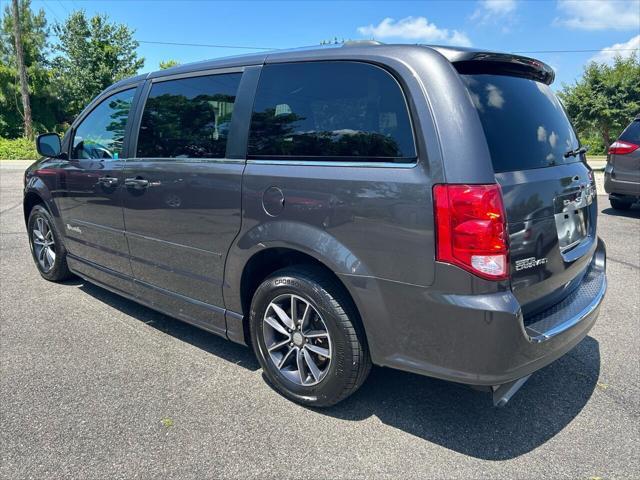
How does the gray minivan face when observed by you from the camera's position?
facing away from the viewer and to the left of the viewer

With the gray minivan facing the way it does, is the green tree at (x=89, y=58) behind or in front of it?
in front

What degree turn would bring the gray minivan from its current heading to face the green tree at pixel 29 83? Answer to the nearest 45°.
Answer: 0° — it already faces it

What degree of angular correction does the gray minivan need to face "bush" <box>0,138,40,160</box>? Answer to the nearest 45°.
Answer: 0° — it already faces it
